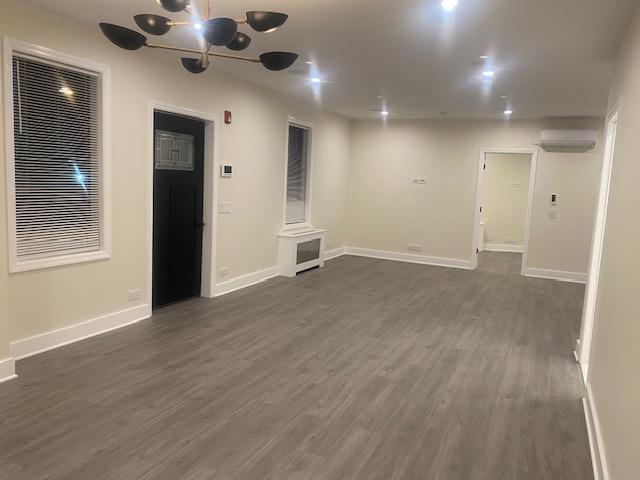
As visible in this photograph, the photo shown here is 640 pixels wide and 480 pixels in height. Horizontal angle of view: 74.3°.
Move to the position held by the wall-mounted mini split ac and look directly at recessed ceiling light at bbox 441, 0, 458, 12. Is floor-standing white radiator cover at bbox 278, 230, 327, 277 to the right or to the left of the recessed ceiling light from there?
right

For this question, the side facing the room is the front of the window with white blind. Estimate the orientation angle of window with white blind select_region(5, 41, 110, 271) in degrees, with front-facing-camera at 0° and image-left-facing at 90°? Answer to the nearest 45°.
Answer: approximately 315°

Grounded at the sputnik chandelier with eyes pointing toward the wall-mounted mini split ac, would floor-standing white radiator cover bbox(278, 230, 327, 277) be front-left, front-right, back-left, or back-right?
front-left

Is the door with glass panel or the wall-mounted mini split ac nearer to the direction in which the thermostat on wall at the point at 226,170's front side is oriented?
the wall-mounted mini split ac

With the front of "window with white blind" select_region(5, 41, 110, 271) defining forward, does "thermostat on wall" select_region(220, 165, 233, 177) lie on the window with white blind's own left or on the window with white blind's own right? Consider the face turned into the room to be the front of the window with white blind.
on the window with white blind's own left

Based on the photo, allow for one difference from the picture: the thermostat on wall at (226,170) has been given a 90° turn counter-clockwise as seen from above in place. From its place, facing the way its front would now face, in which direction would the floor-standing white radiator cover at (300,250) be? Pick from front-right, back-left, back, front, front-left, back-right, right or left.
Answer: front

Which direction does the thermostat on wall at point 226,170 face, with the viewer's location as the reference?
facing the viewer and to the right of the viewer

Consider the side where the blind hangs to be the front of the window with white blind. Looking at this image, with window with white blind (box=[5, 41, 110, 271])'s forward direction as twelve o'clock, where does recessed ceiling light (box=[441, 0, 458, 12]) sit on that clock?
The recessed ceiling light is roughly at 12 o'clock from the window with white blind.

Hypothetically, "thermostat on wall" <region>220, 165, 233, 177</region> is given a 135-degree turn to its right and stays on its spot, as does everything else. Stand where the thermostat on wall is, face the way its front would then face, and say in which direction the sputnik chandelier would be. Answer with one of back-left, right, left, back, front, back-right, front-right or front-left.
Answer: left

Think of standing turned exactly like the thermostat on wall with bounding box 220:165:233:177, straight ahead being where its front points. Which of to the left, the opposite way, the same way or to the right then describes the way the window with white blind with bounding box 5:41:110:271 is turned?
the same way

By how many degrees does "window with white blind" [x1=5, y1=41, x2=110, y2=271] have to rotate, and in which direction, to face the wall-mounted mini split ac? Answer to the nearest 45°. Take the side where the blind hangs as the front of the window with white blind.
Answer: approximately 45° to its left

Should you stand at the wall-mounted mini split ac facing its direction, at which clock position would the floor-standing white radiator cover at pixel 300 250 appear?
The floor-standing white radiator cover is roughly at 2 o'clock from the wall-mounted mini split ac.

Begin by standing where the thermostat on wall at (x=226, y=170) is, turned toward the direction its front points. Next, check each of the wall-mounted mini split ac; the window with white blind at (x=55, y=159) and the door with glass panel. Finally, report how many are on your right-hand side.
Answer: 2

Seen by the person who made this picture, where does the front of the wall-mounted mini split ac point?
facing the viewer

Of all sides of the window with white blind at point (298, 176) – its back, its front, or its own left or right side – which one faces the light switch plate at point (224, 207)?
right

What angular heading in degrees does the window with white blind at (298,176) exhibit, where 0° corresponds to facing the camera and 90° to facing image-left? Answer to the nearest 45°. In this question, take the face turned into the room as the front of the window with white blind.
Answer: approximately 315°

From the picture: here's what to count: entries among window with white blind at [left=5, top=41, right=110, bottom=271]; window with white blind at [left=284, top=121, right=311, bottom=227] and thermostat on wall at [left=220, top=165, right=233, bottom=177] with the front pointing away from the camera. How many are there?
0

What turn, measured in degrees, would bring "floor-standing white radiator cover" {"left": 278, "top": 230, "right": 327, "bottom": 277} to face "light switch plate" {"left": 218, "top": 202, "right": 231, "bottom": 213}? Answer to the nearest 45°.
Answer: approximately 90° to its right

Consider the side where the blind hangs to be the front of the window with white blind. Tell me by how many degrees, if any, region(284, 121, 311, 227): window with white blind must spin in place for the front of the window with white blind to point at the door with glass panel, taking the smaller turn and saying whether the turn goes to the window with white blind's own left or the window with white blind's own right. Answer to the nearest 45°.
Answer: approximately 90° to the window with white blind's own right

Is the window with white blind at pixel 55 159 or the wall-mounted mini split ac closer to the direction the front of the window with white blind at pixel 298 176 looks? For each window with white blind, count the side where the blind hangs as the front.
the wall-mounted mini split ac

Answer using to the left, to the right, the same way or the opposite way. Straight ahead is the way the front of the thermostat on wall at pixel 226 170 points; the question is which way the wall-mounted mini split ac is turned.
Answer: to the right

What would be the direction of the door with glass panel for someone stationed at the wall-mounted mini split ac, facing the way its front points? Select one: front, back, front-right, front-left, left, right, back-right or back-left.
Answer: front-right
